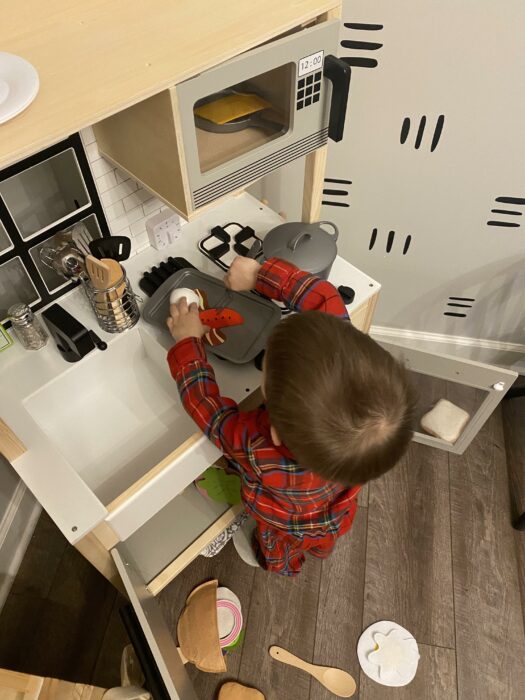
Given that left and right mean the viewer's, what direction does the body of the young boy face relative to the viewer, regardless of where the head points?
facing away from the viewer and to the left of the viewer

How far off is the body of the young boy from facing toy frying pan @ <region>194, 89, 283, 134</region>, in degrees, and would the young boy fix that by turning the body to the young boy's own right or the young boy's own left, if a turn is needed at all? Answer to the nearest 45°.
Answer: approximately 45° to the young boy's own right

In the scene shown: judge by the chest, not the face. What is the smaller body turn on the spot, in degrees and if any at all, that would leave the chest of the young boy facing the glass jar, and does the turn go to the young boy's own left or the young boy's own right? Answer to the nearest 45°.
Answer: approximately 45° to the young boy's own left

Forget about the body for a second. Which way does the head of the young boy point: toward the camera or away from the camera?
away from the camera
